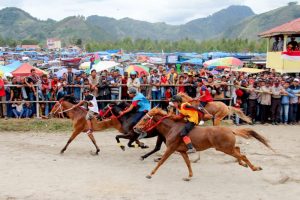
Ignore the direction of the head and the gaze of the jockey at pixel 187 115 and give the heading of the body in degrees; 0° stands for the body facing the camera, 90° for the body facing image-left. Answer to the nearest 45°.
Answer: approximately 90°

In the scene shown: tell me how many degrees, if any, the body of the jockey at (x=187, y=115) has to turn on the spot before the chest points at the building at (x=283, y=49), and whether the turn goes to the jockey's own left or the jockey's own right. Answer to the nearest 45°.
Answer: approximately 90° to the jockey's own right

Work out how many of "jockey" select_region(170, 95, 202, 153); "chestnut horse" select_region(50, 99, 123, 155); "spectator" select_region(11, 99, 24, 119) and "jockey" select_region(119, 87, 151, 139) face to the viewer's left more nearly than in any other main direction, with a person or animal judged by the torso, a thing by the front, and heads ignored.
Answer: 3

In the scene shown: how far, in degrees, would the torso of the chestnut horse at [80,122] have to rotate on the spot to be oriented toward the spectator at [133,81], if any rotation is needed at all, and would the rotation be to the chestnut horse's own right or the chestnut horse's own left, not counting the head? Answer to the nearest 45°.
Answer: approximately 135° to the chestnut horse's own right

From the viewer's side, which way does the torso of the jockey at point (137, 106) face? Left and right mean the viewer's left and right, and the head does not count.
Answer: facing to the left of the viewer

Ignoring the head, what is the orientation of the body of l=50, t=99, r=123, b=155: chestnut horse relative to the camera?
to the viewer's left

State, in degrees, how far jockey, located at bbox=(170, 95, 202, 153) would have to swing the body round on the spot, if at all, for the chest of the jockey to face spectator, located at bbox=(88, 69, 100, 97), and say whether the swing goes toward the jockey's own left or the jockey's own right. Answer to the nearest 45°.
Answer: approximately 45° to the jockey's own right

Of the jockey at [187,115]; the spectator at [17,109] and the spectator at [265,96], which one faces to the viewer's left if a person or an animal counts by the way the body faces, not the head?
the jockey

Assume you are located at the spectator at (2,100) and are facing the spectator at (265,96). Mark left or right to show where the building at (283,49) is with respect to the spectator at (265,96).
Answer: left

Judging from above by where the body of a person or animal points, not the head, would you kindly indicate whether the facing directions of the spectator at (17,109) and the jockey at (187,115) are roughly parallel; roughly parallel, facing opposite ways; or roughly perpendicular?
roughly perpendicular
